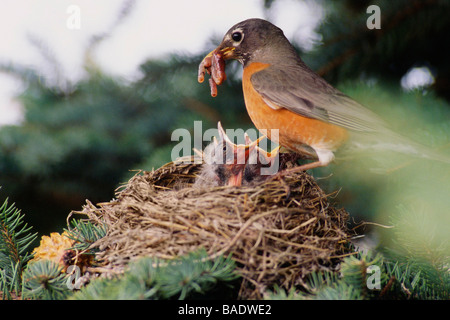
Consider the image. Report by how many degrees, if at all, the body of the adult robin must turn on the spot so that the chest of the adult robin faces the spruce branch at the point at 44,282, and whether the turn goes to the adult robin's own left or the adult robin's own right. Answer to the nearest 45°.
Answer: approximately 45° to the adult robin's own left

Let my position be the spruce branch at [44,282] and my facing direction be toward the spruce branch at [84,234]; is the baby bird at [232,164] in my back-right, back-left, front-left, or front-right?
front-right

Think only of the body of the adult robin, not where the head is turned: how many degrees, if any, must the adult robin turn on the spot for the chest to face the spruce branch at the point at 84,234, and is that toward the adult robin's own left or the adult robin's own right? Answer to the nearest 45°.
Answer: approximately 45° to the adult robin's own left

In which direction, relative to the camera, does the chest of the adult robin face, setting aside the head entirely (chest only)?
to the viewer's left
